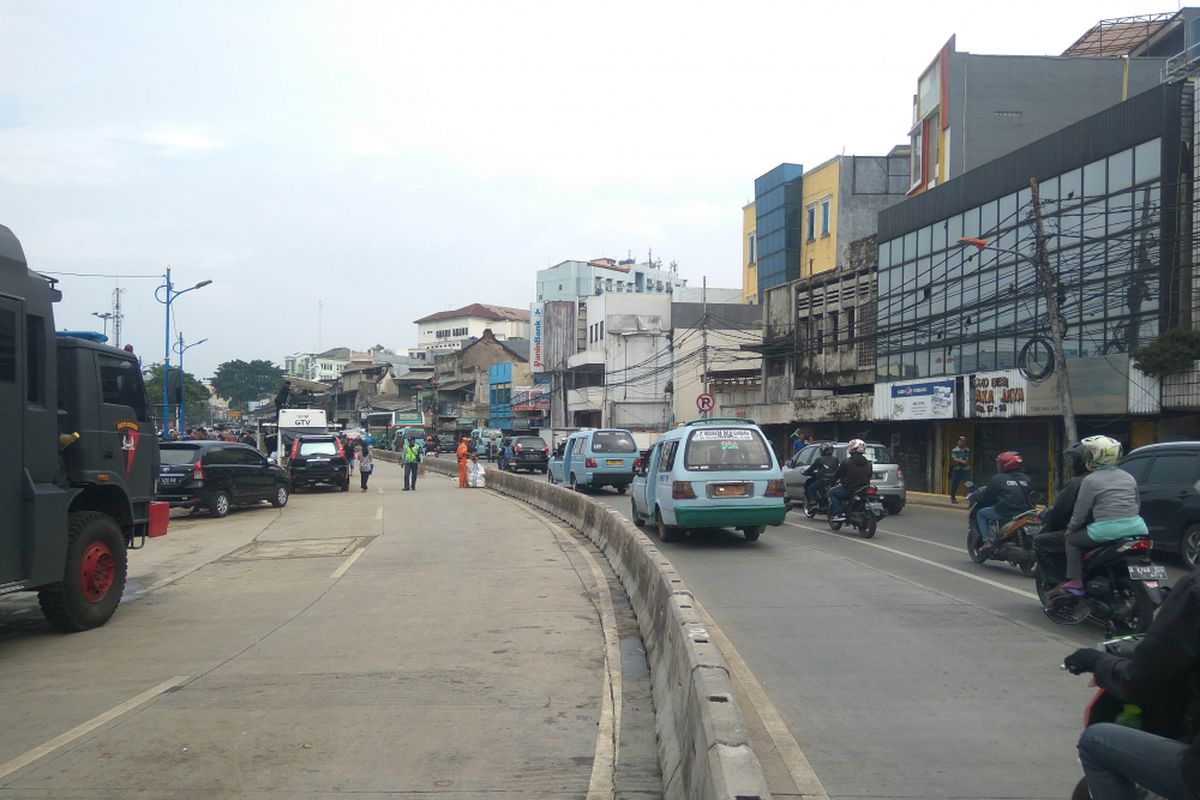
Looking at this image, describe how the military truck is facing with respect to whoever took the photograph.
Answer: facing away from the viewer and to the right of the viewer

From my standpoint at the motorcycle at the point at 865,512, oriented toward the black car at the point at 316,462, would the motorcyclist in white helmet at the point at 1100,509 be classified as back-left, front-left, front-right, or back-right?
back-left

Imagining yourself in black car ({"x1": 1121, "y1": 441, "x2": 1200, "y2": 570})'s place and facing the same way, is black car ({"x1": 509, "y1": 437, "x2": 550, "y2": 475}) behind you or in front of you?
in front

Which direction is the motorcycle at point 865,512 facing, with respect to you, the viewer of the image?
facing away from the viewer and to the left of the viewer

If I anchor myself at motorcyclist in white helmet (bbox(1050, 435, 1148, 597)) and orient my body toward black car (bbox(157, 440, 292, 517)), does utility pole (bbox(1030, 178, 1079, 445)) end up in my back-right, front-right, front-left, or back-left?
front-right

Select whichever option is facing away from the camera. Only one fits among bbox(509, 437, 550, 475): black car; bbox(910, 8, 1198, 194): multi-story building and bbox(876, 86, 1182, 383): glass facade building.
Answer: the black car

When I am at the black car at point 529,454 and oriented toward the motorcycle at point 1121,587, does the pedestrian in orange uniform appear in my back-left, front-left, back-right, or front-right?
front-right

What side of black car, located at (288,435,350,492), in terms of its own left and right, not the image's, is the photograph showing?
back

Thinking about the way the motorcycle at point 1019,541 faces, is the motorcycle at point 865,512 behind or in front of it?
in front

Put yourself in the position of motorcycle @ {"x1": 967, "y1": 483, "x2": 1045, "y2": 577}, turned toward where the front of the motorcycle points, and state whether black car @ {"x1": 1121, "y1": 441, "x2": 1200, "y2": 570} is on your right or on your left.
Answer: on your right

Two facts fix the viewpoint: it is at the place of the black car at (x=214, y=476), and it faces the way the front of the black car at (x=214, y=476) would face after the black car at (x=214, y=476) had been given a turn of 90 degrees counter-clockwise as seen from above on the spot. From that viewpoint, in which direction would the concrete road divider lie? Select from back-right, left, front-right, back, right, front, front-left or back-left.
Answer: back-left

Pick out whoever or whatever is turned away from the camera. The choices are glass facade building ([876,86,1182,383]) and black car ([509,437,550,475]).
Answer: the black car

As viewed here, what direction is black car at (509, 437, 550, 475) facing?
away from the camera

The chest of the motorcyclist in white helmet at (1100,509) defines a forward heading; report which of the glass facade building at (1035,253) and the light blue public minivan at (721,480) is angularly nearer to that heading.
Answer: the light blue public minivan

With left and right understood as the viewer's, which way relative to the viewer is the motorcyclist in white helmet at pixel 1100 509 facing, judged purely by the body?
facing away from the viewer and to the left of the viewer

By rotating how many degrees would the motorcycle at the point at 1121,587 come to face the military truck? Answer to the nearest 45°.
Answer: approximately 45° to its left

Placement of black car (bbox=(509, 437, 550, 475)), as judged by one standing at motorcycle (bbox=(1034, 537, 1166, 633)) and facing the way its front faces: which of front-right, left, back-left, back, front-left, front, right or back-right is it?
front

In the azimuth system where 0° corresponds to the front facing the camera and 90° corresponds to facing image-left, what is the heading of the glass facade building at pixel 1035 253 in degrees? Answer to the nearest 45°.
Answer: approximately 45°
